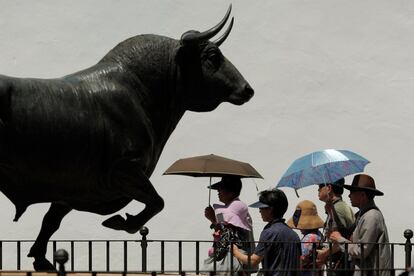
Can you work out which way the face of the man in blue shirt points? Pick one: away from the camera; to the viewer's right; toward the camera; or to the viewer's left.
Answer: to the viewer's left

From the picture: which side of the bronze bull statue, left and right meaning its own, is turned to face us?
right

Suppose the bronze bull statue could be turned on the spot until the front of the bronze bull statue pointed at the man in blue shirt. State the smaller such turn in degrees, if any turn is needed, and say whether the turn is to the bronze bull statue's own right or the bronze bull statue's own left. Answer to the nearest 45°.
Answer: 0° — it already faces them
